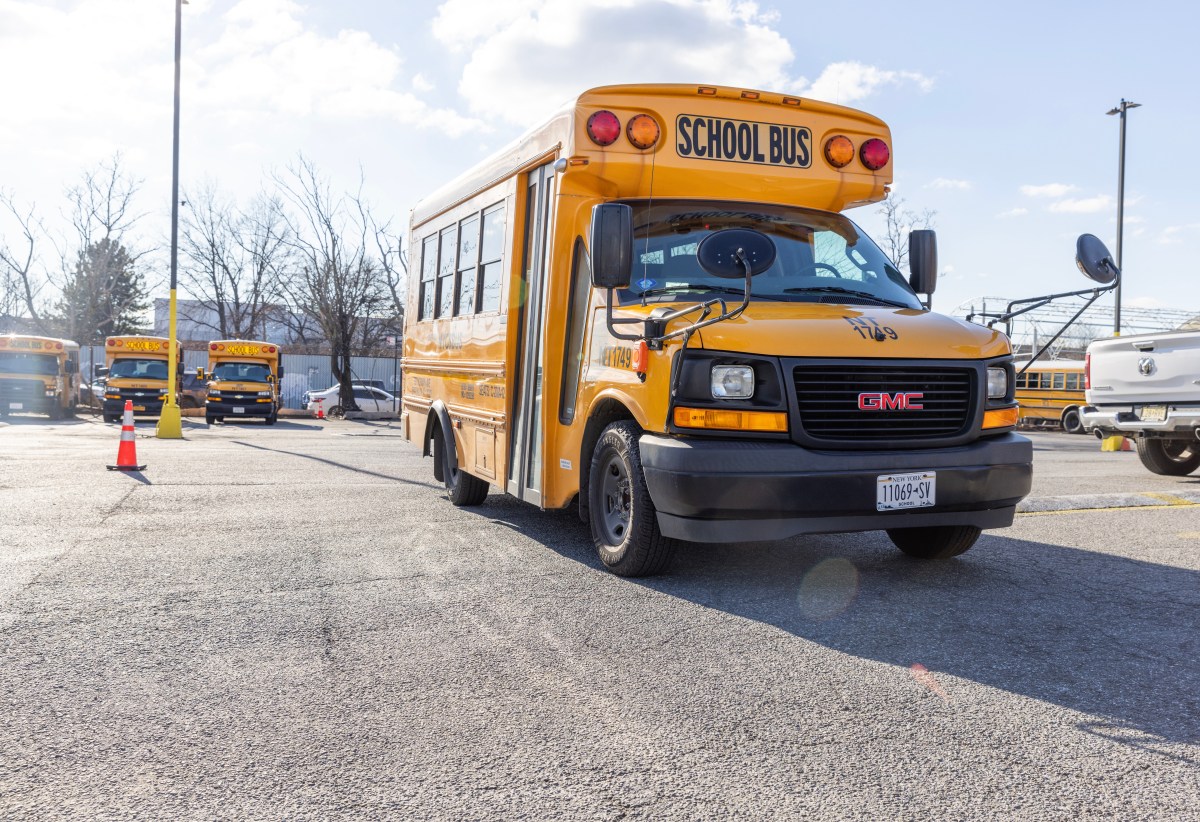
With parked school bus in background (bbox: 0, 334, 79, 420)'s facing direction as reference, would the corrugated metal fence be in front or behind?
behind

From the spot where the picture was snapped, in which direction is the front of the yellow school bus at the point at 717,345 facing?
facing the viewer and to the right of the viewer

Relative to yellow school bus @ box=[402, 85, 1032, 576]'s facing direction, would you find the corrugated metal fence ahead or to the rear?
to the rear

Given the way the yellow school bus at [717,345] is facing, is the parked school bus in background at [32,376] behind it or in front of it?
behind

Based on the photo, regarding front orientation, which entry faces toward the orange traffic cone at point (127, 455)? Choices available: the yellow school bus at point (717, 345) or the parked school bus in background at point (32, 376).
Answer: the parked school bus in background

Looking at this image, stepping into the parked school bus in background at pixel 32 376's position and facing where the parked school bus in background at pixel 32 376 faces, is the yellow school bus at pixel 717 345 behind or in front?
in front

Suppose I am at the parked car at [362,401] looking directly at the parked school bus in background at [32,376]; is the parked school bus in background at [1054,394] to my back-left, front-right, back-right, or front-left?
back-left

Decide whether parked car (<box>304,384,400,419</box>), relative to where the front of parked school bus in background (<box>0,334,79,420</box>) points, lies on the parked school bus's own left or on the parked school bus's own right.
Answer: on the parked school bus's own left

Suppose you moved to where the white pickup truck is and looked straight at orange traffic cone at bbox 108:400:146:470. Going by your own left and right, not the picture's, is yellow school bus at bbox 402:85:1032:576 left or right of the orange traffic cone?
left

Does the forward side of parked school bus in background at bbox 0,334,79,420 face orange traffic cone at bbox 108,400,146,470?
yes
